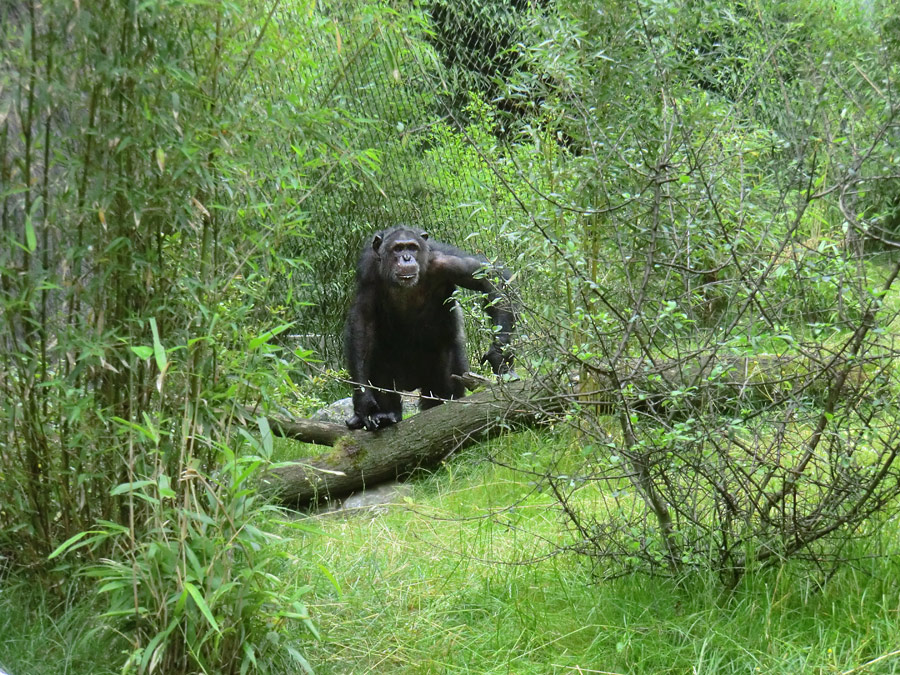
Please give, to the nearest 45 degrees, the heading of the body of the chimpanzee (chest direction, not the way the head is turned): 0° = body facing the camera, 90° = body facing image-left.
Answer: approximately 0°

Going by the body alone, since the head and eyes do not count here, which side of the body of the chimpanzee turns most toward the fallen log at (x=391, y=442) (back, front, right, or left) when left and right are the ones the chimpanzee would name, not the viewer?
front
